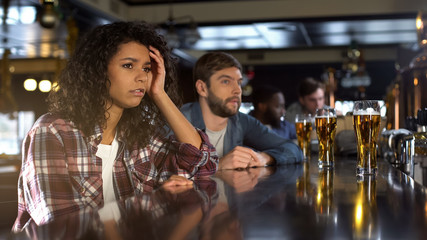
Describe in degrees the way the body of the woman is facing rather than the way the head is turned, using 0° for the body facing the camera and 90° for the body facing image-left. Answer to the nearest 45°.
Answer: approximately 315°

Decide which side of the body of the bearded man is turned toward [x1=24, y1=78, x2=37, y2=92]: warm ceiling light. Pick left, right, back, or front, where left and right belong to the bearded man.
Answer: back

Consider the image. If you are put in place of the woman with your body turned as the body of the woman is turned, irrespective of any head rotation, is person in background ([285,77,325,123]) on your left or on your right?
on your left

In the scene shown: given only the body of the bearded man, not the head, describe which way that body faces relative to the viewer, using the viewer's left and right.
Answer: facing the viewer and to the right of the viewer

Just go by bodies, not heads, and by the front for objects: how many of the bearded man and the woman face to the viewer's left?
0

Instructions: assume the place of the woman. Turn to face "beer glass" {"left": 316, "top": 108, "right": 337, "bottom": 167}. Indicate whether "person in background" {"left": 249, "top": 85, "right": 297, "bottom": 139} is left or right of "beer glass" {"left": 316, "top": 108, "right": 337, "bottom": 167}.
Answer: left

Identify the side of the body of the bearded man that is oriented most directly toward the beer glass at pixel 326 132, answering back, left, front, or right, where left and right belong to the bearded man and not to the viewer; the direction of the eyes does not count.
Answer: front
